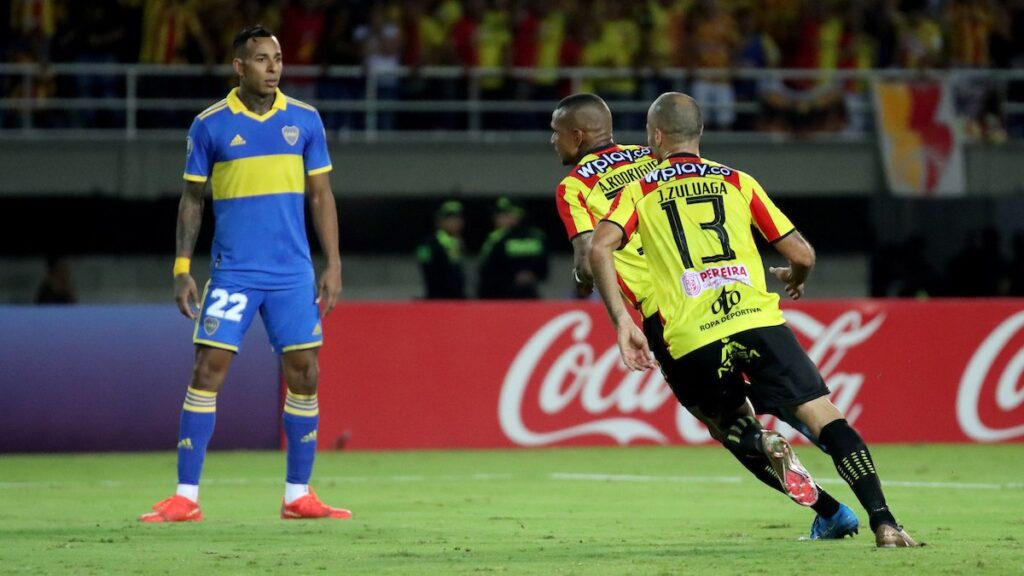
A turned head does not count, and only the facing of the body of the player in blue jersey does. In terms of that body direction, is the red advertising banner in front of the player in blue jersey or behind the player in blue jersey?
behind

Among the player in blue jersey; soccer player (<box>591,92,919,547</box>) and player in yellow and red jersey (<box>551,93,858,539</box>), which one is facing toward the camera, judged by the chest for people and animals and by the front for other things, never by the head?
the player in blue jersey

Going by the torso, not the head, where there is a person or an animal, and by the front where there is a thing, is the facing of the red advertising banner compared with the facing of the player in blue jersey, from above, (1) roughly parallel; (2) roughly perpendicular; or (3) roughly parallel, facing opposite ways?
roughly parallel

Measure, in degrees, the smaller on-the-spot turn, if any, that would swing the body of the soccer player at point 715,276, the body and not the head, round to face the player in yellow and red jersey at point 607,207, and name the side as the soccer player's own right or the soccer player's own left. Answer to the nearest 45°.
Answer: approximately 45° to the soccer player's own left

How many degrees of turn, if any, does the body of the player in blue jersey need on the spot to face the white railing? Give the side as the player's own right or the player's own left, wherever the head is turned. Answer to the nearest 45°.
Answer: approximately 180°

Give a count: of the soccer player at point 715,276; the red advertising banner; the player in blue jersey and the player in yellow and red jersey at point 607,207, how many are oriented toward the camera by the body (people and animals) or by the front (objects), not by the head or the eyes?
2

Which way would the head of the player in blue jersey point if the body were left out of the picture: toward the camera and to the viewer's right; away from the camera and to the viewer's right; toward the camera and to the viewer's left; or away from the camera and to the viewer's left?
toward the camera and to the viewer's right

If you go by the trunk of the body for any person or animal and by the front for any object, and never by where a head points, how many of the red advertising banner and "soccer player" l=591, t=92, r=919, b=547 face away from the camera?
1

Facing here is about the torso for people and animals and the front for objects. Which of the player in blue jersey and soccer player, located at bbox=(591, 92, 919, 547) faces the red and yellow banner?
the soccer player

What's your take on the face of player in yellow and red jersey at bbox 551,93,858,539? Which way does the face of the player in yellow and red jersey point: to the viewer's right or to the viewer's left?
to the viewer's left

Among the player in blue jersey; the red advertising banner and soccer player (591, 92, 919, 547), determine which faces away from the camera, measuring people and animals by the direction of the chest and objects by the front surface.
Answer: the soccer player

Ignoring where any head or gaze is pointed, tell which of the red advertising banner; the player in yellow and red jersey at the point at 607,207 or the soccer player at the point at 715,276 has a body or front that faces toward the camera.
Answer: the red advertising banner

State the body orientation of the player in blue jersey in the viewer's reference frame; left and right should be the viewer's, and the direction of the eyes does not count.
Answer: facing the viewer

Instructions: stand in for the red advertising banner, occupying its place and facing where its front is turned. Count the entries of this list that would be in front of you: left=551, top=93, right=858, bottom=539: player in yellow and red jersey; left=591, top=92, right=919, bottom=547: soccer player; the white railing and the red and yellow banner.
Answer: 2
